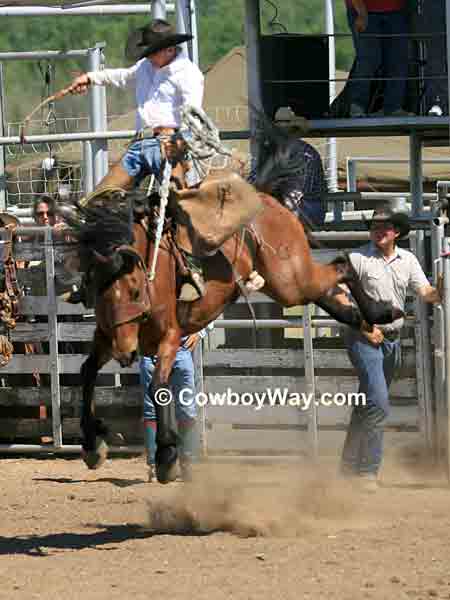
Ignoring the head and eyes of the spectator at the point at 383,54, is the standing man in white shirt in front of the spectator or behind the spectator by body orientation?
in front

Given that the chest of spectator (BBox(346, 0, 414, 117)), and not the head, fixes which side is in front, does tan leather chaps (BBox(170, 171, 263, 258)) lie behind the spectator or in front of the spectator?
in front

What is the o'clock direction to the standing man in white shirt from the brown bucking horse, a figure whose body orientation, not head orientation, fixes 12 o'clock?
The standing man in white shirt is roughly at 6 o'clock from the brown bucking horse.

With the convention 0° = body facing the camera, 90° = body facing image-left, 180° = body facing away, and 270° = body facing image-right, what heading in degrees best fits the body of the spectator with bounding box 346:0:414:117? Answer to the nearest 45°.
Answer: approximately 0°

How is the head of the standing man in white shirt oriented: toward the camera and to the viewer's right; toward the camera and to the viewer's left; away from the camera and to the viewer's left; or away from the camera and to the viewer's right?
toward the camera and to the viewer's left
